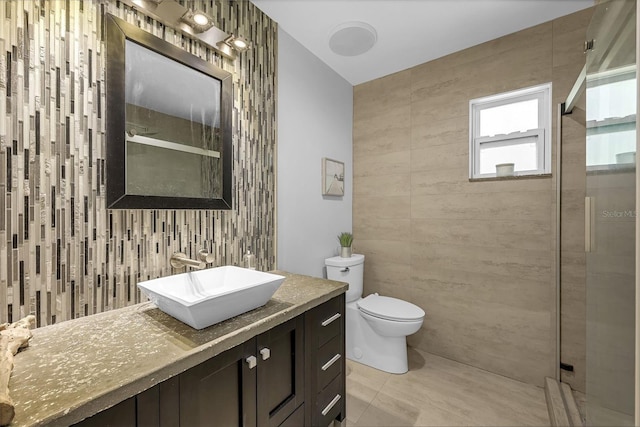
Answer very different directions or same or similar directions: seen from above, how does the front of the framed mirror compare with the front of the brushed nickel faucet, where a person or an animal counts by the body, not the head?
same or similar directions

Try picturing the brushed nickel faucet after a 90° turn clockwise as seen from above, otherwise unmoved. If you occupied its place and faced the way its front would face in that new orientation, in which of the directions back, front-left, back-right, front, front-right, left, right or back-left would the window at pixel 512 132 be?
back-left

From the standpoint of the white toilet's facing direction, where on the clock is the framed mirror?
The framed mirror is roughly at 3 o'clock from the white toilet.

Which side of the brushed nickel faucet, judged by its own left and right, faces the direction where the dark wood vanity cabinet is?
front

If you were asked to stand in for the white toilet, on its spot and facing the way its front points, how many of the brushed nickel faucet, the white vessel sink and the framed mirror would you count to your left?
0

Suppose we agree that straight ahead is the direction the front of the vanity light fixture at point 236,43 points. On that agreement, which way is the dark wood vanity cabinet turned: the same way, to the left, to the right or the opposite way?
the same way

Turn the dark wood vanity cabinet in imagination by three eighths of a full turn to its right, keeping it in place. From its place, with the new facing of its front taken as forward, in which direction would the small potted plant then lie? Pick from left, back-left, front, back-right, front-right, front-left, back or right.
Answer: back-right

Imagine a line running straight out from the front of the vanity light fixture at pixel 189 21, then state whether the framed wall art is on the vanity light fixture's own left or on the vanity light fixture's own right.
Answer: on the vanity light fixture's own left

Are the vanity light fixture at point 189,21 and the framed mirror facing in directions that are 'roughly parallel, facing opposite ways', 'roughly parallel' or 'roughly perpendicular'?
roughly parallel

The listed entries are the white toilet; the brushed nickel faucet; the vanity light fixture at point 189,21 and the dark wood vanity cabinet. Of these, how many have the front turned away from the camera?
0

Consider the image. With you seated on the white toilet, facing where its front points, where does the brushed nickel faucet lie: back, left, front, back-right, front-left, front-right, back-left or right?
right

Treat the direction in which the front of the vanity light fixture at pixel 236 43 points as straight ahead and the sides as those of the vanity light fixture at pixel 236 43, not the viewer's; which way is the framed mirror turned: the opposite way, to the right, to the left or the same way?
the same way

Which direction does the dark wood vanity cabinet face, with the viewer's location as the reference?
facing the viewer and to the right of the viewer

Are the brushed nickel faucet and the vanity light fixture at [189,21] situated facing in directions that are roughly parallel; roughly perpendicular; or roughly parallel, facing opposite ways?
roughly parallel
